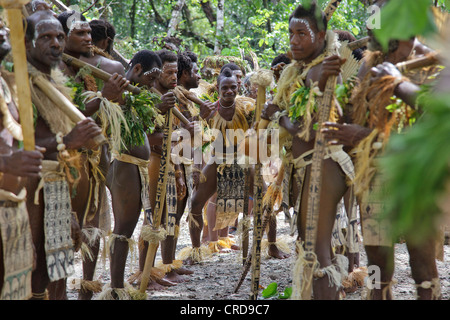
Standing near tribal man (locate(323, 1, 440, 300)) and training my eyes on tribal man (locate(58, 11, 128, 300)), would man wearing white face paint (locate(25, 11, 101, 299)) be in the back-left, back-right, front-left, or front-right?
front-left

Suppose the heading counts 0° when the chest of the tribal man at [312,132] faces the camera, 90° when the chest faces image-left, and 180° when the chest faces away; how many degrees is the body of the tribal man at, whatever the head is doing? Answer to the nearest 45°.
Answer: approximately 45°

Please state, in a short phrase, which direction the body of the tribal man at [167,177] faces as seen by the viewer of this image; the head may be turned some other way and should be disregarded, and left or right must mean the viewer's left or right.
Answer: facing the viewer and to the right of the viewer

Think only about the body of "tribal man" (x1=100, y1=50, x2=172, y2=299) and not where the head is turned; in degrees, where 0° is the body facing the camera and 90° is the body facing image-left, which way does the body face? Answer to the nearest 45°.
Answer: approximately 270°

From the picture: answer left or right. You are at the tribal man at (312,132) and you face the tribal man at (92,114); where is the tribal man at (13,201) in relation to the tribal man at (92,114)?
left

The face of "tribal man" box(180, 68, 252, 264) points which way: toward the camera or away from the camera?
toward the camera

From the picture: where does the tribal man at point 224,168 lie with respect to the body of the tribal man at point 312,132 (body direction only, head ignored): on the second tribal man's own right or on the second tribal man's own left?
on the second tribal man's own right

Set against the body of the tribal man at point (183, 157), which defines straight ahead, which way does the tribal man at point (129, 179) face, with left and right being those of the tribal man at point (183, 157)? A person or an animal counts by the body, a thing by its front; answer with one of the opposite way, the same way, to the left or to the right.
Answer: the same way

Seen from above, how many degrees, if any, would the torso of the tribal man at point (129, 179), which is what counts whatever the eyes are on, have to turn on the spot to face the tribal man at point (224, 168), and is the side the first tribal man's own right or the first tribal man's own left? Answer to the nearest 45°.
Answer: approximately 45° to the first tribal man's own left

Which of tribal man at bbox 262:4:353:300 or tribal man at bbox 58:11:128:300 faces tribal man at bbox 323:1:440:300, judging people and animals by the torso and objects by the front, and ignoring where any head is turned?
tribal man at bbox 58:11:128:300

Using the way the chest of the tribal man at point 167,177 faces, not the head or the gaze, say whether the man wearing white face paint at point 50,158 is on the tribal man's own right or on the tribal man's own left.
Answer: on the tribal man's own right

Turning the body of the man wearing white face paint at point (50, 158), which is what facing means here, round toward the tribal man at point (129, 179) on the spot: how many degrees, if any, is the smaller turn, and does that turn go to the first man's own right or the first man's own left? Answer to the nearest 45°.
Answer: approximately 90° to the first man's own left

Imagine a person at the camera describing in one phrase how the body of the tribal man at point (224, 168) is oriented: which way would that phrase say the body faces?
toward the camera
